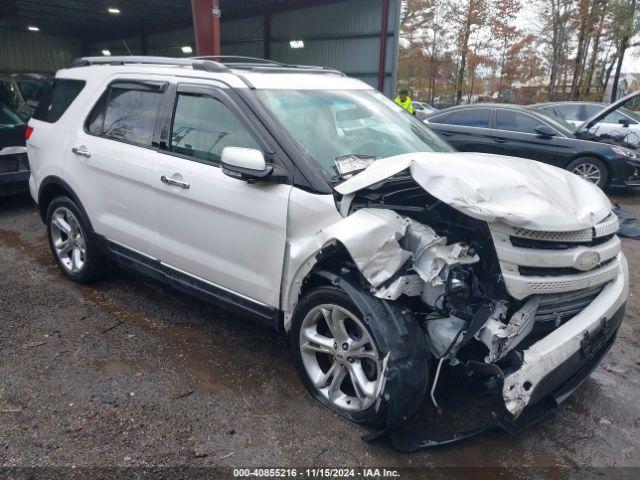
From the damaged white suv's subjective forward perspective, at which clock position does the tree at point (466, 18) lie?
The tree is roughly at 8 o'clock from the damaged white suv.

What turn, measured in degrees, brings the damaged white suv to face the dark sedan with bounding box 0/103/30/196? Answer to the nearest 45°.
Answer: approximately 180°

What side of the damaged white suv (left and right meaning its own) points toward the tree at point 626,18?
left

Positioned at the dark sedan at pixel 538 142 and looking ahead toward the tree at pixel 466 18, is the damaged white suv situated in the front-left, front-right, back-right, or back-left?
back-left

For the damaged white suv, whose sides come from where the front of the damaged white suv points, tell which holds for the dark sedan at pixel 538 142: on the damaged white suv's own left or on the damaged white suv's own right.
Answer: on the damaged white suv's own left

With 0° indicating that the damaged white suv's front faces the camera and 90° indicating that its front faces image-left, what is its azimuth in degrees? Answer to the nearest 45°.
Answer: approximately 315°
